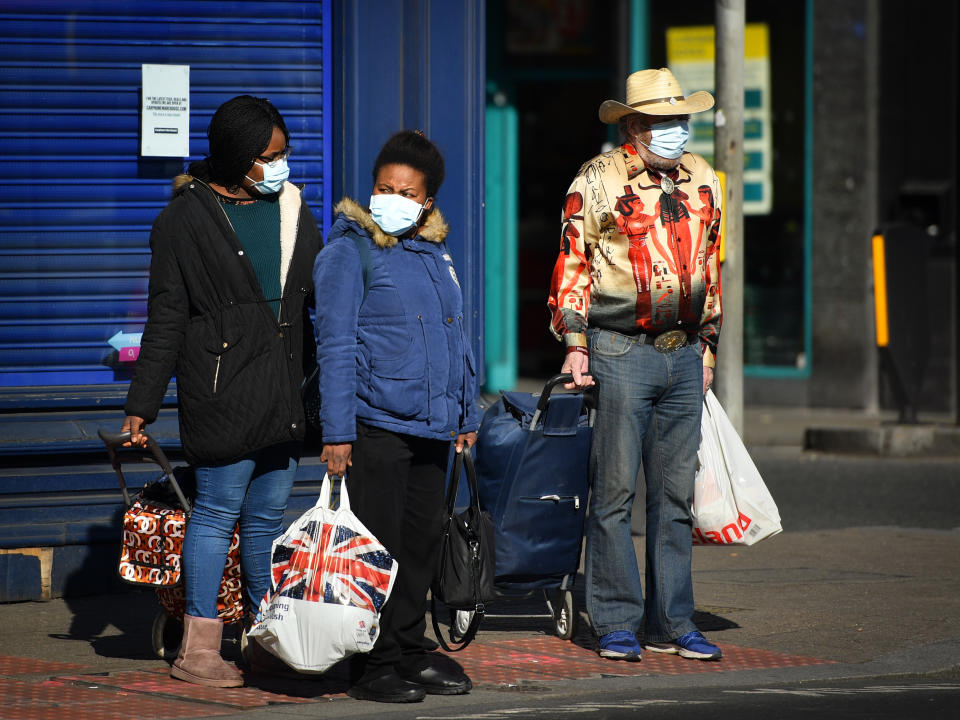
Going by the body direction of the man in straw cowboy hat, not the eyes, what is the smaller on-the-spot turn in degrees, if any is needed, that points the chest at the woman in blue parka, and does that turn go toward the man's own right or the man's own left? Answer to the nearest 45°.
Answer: approximately 90° to the man's own right

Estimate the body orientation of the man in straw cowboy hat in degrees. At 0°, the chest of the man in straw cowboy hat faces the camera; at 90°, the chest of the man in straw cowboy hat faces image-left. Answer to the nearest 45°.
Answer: approximately 315°

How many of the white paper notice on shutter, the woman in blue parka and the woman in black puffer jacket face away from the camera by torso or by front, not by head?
0

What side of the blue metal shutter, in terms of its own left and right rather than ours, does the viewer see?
front

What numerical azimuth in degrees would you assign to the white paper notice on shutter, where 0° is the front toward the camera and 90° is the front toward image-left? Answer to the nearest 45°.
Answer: approximately 0°

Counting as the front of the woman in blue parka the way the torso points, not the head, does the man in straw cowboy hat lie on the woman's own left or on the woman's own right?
on the woman's own left

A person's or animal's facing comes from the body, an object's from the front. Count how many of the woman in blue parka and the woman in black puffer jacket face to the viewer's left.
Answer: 0

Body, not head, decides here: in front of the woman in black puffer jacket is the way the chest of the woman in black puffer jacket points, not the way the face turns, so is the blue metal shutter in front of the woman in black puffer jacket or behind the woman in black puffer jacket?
behind

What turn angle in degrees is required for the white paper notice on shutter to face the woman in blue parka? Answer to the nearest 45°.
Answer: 0° — it already faces them

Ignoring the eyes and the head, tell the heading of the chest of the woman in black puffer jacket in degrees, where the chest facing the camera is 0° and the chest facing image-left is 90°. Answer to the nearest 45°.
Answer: approximately 315°

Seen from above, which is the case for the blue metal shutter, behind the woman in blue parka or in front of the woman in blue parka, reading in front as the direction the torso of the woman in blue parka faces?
behind
